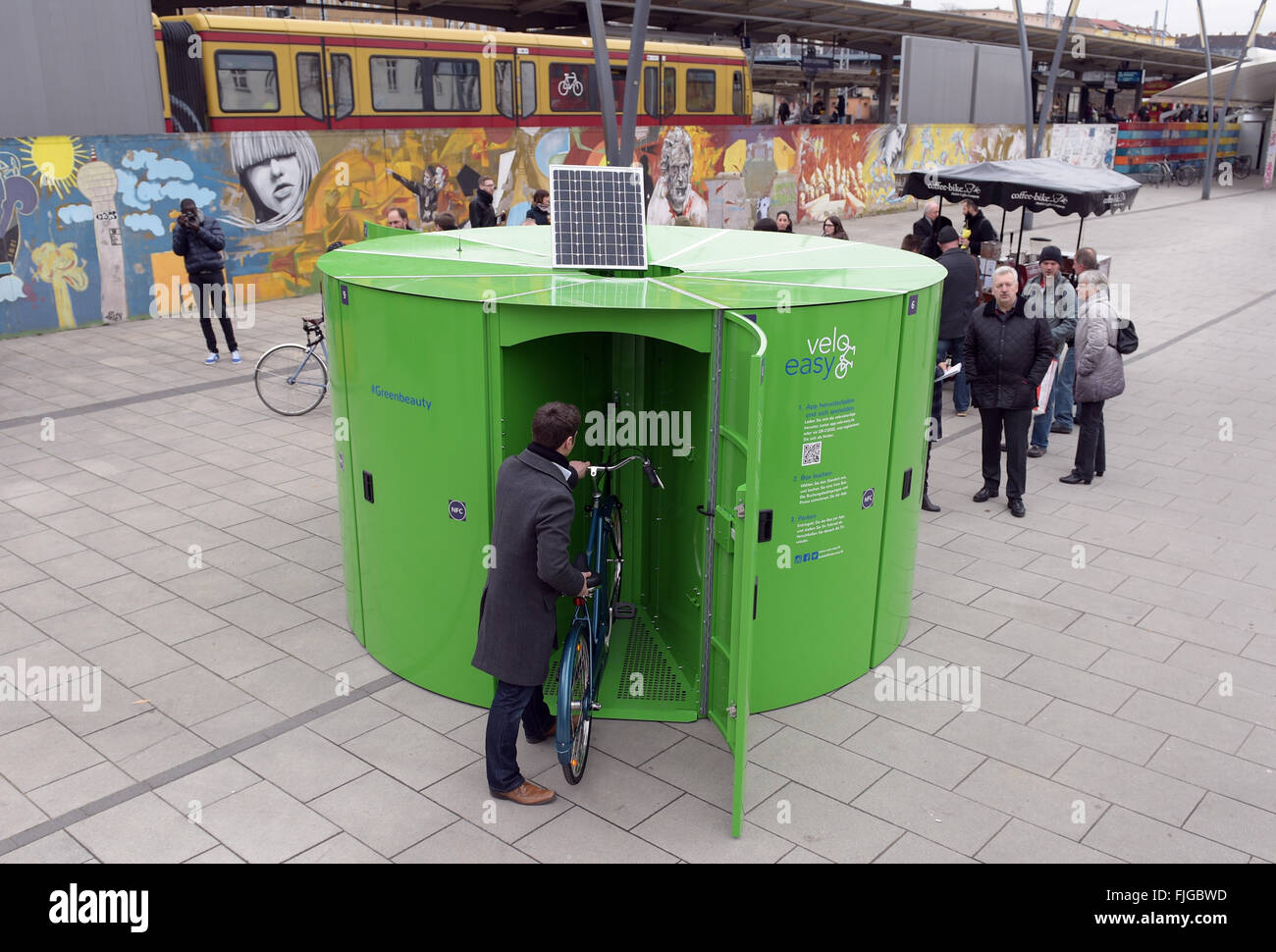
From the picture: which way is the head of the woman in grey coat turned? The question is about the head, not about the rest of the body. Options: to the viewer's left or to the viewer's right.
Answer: to the viewer's left

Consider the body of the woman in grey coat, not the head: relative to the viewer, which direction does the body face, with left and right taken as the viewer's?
facing to the left of the viewer

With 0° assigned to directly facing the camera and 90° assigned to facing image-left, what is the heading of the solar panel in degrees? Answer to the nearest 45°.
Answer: approximately 0°

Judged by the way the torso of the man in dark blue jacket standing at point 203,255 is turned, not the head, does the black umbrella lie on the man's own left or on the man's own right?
on the man's own left

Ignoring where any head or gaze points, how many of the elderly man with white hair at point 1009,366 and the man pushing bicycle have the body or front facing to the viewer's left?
0

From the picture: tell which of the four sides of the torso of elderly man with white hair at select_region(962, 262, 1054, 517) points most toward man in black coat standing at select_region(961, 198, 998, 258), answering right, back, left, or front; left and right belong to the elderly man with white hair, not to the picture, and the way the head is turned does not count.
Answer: back

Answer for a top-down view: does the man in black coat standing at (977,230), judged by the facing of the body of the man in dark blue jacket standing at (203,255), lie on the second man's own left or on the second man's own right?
on the second man's own left

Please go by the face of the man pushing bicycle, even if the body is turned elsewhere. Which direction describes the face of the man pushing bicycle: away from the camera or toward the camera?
away from the camera

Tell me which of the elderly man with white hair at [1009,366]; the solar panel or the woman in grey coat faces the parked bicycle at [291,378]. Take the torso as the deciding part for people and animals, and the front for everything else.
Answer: the woman in grey coat

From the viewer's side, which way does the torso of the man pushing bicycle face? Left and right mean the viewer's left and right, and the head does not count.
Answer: facing away from the viewer and to the right of the viewer
